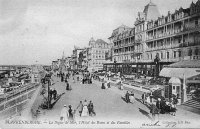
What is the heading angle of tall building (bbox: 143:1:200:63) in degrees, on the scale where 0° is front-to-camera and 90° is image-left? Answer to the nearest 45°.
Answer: approximately 45°

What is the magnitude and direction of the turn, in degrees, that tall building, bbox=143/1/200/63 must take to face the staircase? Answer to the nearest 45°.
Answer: approximately 45° to its left
